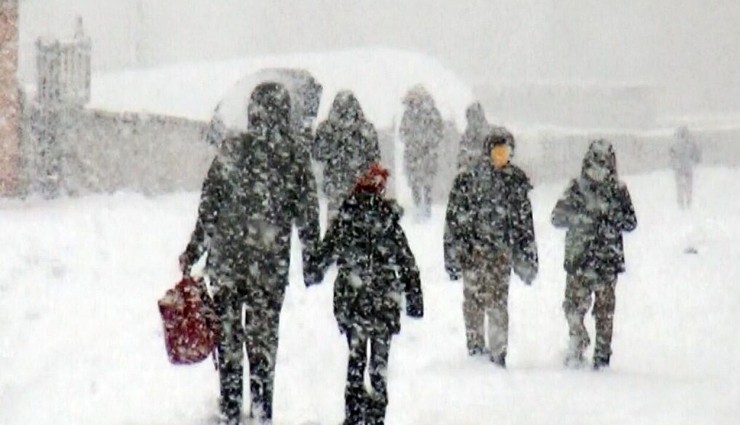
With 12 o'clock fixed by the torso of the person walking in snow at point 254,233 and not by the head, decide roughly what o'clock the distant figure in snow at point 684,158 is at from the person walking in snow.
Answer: The distant figure in snow is roughly at 1 o'clock from the person walking in snow.

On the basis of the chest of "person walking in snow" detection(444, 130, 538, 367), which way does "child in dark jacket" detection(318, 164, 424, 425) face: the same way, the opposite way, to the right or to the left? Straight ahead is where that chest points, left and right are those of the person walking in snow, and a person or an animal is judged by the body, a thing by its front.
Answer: the opposite way

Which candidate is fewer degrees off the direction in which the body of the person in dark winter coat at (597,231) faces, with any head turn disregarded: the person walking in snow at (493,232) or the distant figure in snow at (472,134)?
the person walking in snow

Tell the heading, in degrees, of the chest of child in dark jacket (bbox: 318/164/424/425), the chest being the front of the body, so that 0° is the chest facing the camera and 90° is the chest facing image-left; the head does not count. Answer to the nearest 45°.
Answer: approximately 180°

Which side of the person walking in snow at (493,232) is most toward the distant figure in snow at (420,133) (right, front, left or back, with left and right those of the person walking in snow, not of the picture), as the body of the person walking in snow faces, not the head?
back

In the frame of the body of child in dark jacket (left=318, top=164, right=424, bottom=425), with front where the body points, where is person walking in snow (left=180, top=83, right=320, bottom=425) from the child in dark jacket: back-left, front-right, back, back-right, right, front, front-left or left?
left

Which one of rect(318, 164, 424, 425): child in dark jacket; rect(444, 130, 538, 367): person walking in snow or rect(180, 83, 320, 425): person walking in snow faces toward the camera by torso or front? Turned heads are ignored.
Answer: rect(444, 130, 538, 367): person walking in snow

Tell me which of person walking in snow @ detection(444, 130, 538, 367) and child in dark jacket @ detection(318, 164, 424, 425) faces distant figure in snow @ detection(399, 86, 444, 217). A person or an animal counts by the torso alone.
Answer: the child in dark jacket

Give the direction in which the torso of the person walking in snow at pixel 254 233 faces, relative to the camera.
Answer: away from the camera

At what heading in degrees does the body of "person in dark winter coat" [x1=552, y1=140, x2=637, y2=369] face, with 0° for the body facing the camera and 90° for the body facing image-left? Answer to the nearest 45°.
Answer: approximately 0°

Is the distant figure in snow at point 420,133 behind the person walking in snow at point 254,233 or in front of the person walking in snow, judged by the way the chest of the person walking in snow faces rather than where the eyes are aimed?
in front

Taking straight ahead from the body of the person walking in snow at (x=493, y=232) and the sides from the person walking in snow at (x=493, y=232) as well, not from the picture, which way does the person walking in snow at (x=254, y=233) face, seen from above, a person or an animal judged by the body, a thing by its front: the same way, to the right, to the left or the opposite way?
the opposite way

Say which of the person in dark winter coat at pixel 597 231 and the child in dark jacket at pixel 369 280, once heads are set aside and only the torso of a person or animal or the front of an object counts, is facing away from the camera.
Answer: the child in dark jacket
